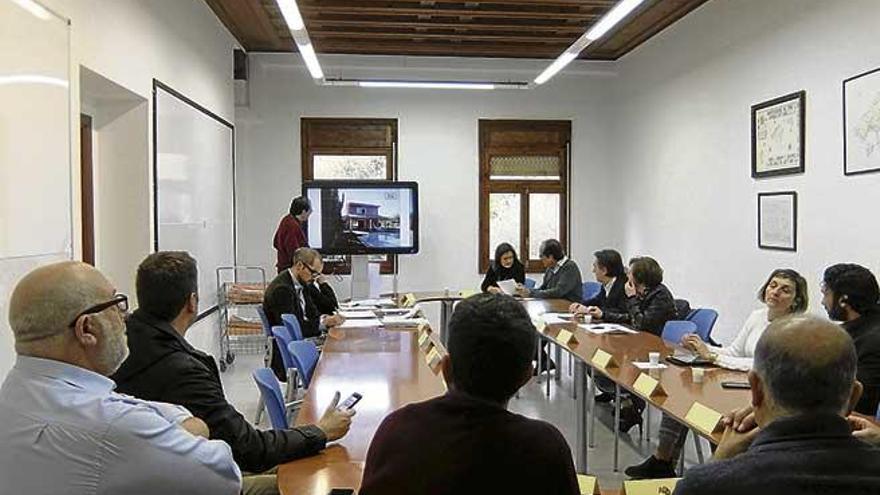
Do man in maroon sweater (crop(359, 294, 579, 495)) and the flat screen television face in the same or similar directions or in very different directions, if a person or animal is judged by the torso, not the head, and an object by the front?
very different directions

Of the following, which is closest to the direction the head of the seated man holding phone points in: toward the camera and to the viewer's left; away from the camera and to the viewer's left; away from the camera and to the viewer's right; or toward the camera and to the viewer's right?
away from the camera and to the viewer's right

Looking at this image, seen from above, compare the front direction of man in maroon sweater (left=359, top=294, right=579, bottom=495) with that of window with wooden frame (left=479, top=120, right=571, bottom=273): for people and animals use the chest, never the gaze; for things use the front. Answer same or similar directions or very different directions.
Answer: very different directions

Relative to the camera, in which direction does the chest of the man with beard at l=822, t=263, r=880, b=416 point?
to the viewer's left

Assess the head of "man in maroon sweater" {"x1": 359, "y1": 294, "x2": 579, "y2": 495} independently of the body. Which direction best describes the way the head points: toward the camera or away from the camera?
away from the camera

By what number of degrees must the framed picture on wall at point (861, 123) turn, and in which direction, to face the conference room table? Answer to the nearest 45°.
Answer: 0° — it already faces it

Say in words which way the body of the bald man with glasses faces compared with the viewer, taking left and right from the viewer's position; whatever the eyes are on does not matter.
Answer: facing away from the viewer and to the right of the viewer
